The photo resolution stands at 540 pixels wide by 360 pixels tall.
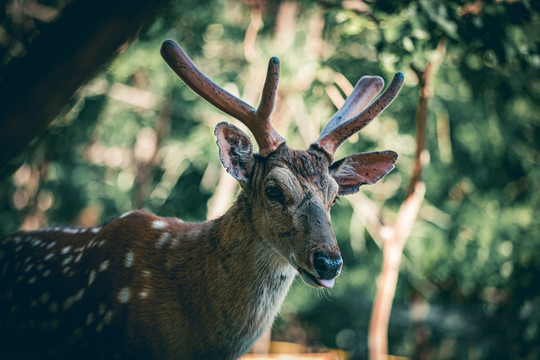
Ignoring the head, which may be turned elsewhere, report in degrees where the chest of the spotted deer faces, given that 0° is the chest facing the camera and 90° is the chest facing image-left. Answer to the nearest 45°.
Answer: approximately 315°
